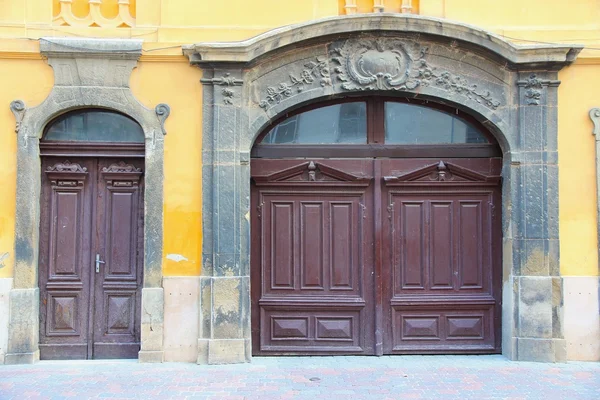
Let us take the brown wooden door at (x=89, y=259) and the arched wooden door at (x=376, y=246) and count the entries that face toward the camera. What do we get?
2

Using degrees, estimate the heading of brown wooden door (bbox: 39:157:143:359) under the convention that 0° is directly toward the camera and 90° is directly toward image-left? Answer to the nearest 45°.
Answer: approximately 0°

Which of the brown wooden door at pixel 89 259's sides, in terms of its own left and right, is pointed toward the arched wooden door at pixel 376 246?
left

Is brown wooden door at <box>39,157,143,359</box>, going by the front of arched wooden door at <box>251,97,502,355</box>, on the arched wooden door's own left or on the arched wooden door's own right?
on the arched wooden door's own right

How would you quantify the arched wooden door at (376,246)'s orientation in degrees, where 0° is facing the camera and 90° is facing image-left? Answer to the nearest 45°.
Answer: approximately 0°

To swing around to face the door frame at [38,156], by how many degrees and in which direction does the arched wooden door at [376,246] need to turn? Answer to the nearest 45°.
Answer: approximately 90° to its right
